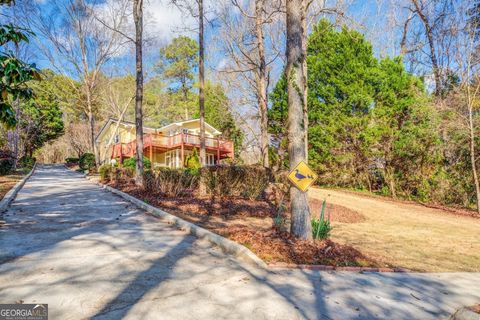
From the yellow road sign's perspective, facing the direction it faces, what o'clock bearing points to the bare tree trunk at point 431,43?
The bare tree trunk is roughly at 7 o'clock from the yellow road sign.

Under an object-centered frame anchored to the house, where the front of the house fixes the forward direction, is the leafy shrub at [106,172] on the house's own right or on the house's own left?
on the house's own right

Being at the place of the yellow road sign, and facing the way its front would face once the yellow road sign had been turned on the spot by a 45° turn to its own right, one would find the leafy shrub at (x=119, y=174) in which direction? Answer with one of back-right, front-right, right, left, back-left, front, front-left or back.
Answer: right

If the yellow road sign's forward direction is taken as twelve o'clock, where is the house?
The house is roughly at 5 o'clock from the yellow road sign.

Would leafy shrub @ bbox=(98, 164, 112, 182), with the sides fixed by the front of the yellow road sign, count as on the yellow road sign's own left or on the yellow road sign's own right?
on the yellow road sign's own right

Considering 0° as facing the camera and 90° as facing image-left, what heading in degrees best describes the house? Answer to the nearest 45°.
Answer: approximately 315°

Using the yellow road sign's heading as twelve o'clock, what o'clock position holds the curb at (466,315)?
The curb is roughly at 11 o'clock from the yellow road sign.

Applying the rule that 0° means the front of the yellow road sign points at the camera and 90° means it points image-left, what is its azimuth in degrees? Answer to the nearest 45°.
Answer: approximately 0°

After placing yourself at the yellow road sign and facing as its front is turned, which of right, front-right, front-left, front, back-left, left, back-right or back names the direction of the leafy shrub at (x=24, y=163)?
back-right

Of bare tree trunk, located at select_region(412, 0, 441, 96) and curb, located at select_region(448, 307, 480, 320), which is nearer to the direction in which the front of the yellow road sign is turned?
the curb
